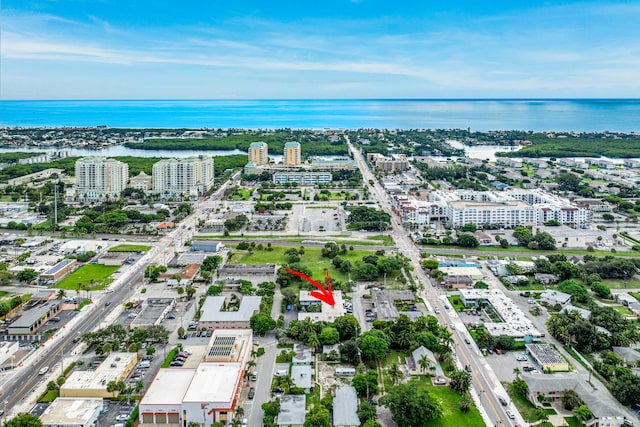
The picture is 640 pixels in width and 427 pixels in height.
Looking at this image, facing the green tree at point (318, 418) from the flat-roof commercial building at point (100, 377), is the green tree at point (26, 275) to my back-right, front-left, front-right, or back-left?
back-left

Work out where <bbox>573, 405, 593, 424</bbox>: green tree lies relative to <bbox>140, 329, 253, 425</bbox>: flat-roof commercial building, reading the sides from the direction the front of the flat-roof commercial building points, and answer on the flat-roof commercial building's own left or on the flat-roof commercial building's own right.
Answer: on the flat-roof commercial building's own left

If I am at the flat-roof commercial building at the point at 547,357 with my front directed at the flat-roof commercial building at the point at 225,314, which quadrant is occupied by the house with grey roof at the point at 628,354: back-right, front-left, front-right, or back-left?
back-right
